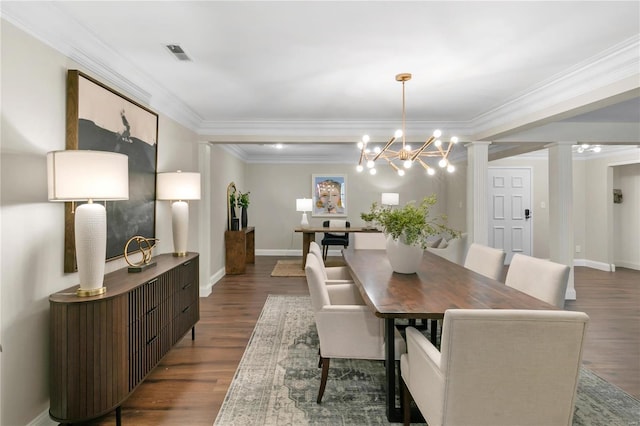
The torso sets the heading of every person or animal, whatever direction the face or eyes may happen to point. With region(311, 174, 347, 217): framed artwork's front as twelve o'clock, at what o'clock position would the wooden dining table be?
The wooden dining table is roughly at 12 o'clock from the framed artwork.

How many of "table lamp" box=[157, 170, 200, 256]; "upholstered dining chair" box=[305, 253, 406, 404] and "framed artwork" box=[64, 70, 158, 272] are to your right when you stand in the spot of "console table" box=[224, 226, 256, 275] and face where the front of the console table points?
3

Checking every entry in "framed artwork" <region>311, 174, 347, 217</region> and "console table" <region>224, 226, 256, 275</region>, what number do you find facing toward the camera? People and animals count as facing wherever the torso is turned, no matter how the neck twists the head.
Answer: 1

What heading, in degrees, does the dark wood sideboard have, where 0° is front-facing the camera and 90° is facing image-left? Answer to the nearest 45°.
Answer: approximately 315°

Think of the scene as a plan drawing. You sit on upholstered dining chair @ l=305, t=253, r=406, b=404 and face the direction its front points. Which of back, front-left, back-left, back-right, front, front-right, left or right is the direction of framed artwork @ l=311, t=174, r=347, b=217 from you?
left

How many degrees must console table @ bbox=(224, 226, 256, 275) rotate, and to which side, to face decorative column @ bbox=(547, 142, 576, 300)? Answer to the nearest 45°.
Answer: approximately 45° to its right

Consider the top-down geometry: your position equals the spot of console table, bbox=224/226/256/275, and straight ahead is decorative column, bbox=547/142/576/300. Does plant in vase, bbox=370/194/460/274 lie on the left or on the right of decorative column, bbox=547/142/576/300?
right

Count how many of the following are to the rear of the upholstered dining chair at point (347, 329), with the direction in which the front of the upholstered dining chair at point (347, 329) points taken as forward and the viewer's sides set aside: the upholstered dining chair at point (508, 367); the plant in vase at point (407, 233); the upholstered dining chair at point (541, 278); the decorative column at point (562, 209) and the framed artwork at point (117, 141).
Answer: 1

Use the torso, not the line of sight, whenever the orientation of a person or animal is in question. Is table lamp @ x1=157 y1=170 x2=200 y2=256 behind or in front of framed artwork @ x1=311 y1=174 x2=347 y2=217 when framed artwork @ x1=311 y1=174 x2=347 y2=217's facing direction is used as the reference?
in front

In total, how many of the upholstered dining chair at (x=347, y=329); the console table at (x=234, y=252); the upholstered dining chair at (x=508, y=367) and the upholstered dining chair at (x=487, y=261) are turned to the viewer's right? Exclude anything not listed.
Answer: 2

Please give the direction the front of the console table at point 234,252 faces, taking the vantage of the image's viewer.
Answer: facing to the right of the viewer

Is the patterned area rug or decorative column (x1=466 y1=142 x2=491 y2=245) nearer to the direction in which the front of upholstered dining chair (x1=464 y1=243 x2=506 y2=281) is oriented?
the patterned area rug

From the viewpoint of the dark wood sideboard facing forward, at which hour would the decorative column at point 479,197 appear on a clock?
The decorative column is roughly at 10 o'clock from the dark wood sideboard.
